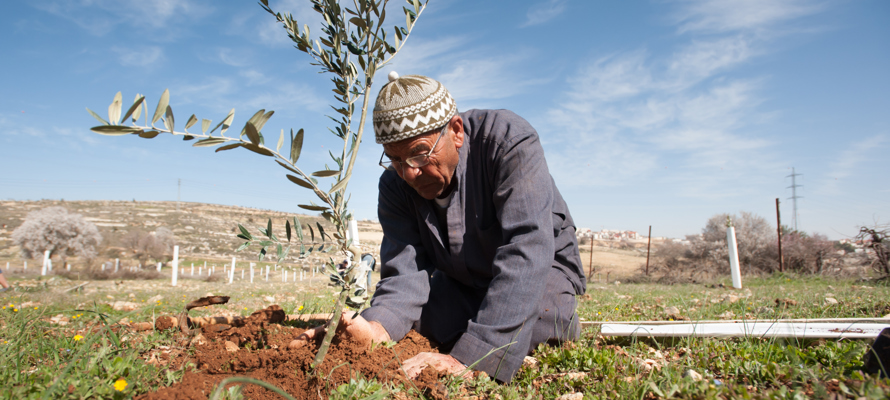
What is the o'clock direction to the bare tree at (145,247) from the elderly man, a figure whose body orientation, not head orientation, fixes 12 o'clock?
The bare tree is roughly at 3 o'clock from the elderly man.

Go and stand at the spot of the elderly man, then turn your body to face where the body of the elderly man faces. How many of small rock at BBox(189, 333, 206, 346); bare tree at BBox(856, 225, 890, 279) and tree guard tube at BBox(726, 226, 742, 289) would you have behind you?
2

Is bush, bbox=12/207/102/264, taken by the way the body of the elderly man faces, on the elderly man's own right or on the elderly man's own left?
on the elderly man's own right

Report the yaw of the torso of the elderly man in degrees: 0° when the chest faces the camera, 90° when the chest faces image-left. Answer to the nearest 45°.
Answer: approximately 45°

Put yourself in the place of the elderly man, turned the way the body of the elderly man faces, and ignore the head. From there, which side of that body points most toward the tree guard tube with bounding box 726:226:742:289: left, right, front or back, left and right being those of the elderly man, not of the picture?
back

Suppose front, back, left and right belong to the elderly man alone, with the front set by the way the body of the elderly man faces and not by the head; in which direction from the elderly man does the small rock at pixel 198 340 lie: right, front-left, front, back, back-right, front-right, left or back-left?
front-right

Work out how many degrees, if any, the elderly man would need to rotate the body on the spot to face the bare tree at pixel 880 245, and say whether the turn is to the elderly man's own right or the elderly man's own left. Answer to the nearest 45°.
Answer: approximately 180°

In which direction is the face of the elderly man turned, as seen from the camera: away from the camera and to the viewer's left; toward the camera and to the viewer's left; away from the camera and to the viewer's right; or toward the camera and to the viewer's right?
toward the camera and to the viewer's left

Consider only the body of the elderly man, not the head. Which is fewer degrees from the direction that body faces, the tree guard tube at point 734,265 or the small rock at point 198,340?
the small rock

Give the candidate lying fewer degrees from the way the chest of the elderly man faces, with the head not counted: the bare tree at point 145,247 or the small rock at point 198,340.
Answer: the small rock
